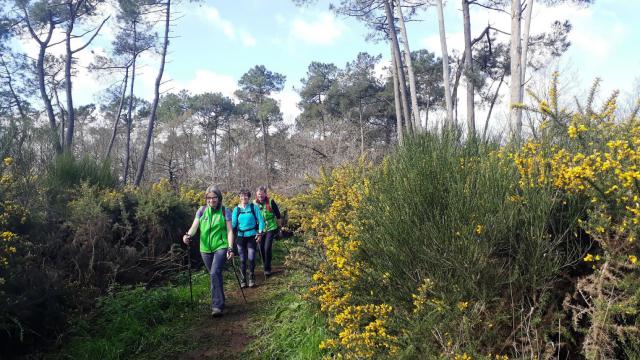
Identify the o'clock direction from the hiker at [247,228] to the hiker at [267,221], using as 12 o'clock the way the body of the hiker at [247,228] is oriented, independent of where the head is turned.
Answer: the hiker at [267,221] is roughly at 7 o'clock from the hiker at [247,228].

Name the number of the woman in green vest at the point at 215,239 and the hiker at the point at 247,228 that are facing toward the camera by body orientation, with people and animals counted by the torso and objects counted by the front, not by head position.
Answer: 2

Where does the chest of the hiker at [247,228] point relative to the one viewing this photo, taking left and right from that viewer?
facing the viewer

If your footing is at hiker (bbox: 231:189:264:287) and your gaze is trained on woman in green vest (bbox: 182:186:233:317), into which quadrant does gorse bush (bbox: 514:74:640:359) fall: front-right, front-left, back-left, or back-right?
front-left

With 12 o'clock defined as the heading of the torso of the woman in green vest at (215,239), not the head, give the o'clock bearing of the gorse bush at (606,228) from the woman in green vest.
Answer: The gorse bush is roughly at 11 o'clock from the woman in green vest.

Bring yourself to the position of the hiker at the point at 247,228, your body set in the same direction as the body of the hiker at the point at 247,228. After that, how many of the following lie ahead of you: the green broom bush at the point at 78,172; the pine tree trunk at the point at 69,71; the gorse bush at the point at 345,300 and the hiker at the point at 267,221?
1

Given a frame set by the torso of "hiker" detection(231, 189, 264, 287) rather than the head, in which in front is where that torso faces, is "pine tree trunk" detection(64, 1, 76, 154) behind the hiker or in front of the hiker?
behind

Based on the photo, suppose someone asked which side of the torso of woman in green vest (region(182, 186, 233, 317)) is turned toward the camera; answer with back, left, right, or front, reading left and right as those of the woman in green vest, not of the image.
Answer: front

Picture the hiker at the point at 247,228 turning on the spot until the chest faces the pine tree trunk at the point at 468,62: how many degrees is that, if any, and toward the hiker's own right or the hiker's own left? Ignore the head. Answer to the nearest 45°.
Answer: approximately 135° to the hiker's own left

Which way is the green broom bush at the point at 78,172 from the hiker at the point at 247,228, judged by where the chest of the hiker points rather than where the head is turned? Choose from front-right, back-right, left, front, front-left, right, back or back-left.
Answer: back-right
